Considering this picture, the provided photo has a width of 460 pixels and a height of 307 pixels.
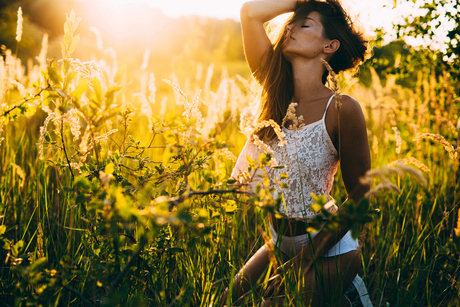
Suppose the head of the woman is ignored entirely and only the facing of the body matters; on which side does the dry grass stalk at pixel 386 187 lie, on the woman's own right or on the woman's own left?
on the woman's own left

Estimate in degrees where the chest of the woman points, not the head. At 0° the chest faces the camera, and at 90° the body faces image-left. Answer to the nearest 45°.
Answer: approximately 45°
